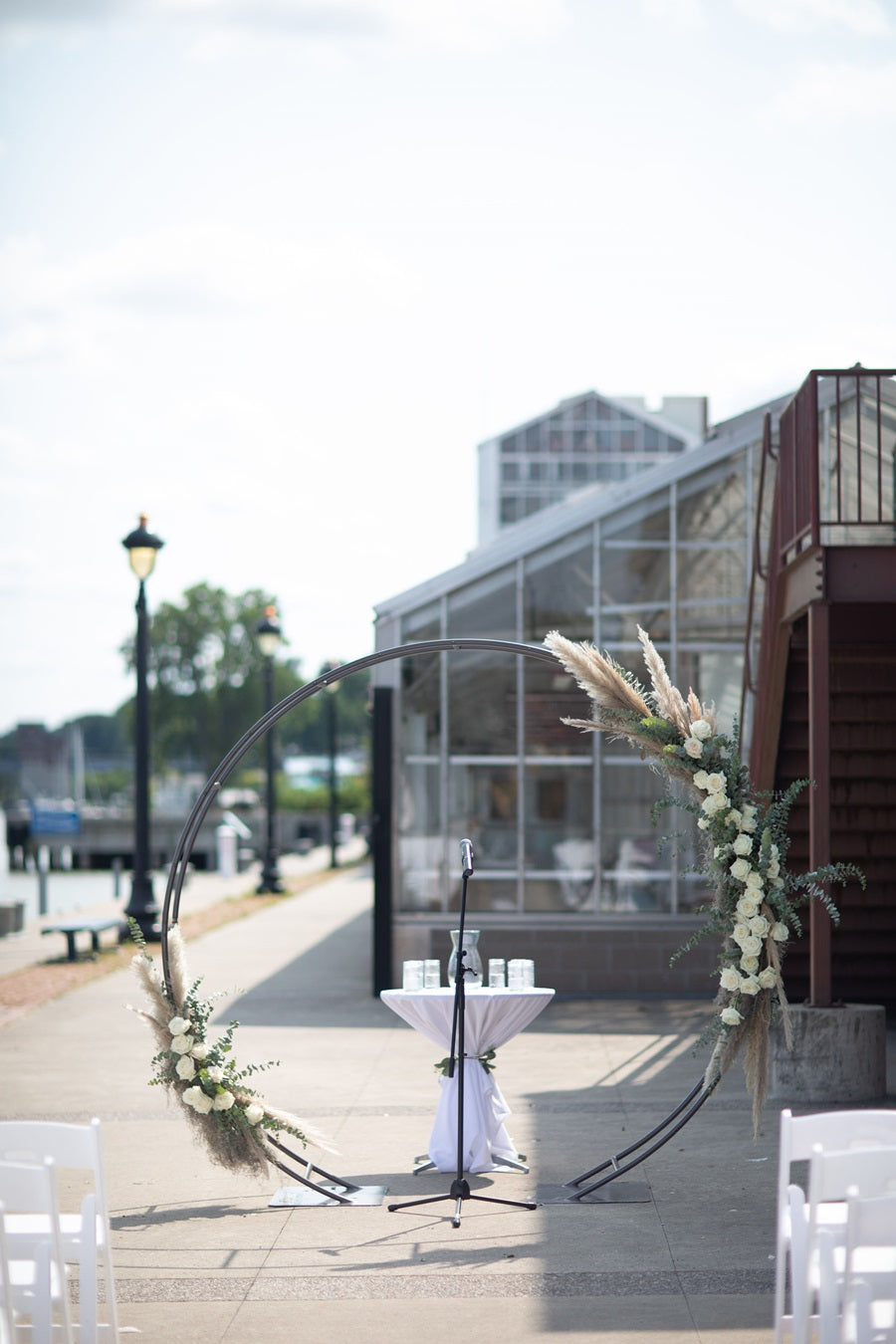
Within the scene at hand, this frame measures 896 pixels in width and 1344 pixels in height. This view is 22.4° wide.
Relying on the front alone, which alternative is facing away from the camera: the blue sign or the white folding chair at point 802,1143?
the white folding chair

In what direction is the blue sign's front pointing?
toward the camera

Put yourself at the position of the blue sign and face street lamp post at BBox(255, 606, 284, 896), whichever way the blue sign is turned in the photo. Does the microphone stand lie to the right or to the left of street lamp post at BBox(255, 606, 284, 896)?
right

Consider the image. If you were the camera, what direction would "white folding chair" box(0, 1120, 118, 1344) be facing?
facing away from the viewer

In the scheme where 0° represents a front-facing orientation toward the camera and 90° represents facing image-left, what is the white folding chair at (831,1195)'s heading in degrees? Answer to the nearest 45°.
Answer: approximately 180°

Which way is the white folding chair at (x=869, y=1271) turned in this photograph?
away from the camera

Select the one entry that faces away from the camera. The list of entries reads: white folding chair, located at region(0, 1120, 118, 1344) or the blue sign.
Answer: the white folding chair

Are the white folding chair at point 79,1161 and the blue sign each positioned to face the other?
yes

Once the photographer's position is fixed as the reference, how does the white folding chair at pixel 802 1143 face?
facing away from the viewer

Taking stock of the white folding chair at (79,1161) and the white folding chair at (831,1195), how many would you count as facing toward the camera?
0

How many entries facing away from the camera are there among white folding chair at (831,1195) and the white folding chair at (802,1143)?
2

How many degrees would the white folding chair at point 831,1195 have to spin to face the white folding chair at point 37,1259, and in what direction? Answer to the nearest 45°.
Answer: approximately 90° to its left

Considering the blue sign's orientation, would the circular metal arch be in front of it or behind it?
in front

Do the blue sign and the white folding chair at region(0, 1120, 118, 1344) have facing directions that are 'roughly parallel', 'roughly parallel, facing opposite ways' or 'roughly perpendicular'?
roughly parallel, facing opposite ways

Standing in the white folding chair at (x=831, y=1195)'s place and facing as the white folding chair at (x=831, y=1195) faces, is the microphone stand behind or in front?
in front
